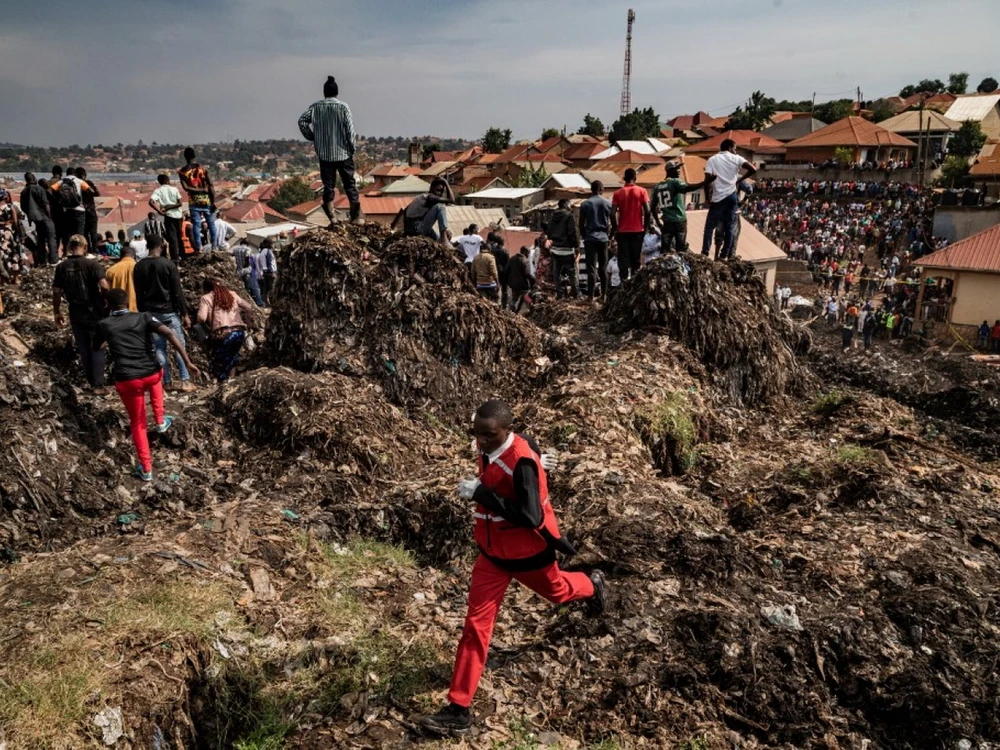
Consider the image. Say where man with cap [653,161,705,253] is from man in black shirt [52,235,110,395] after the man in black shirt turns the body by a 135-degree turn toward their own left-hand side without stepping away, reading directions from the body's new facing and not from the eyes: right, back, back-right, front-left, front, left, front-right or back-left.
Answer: back-left

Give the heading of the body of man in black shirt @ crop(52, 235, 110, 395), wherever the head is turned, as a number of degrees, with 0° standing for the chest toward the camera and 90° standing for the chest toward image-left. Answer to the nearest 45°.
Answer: approximately 180°

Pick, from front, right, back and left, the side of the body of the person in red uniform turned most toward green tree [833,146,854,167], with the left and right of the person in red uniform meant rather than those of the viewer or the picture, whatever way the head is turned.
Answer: back

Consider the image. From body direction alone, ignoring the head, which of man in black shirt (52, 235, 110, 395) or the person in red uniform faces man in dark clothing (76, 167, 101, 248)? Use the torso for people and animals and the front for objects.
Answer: man in black shirt (52, 235, 110, 395)

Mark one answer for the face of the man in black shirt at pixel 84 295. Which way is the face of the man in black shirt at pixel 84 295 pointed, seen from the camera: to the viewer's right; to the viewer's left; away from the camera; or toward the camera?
away from the camera

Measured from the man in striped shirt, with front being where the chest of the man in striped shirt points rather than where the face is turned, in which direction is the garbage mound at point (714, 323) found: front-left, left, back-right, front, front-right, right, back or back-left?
right

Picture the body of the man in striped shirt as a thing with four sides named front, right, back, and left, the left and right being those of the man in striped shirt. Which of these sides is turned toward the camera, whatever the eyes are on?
back

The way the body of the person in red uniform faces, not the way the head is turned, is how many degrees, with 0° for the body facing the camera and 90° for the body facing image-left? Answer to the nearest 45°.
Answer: approximately 45°

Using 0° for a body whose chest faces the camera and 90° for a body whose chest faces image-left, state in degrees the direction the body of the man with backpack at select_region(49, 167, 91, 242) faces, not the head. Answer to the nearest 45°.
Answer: approximately 180°

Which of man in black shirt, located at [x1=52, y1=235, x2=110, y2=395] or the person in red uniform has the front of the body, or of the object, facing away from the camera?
the man in black shirt
